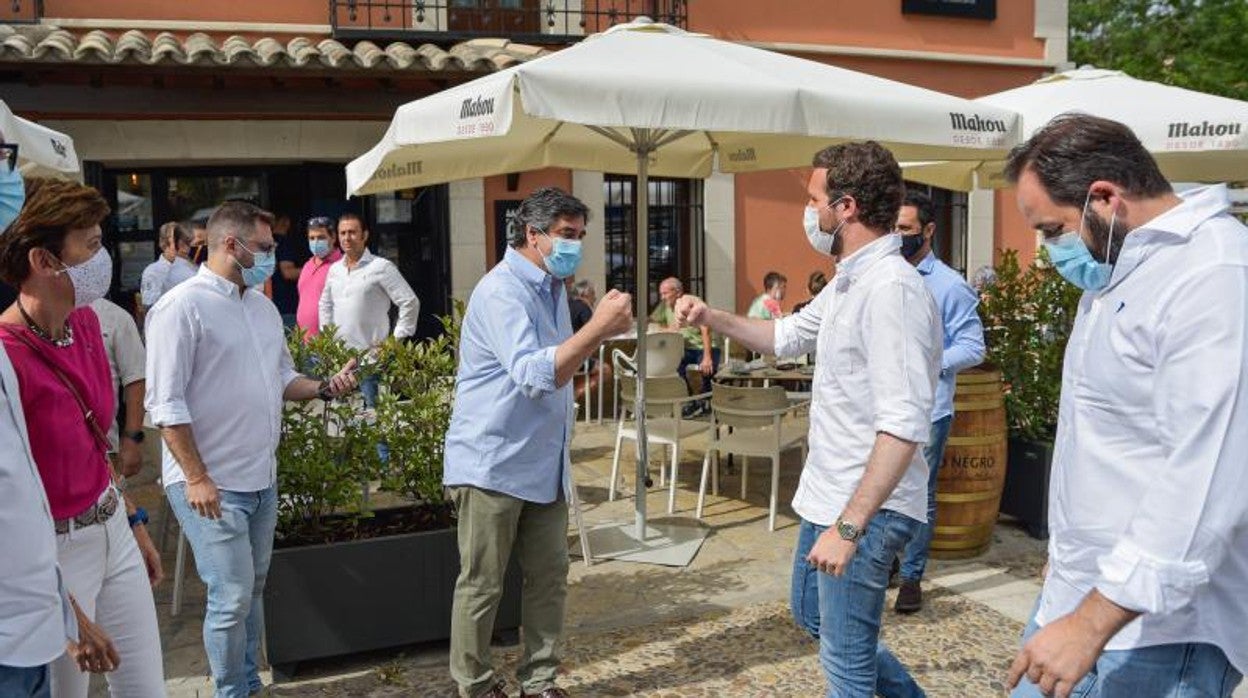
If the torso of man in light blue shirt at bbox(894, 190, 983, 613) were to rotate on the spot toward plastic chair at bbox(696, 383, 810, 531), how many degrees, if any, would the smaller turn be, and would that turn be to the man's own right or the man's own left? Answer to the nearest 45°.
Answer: approximately 90° to the man's own right

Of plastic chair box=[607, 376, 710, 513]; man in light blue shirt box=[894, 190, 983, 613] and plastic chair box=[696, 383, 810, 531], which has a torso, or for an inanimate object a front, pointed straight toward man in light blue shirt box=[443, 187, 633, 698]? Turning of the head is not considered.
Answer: man in light blue shirt box=[894, 190, 983, 613]

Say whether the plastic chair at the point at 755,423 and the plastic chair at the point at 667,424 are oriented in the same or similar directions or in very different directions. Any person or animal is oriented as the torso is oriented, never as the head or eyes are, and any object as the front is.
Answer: same or similar directions

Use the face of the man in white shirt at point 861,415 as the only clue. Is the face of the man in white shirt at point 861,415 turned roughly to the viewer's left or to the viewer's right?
to the viewer's left

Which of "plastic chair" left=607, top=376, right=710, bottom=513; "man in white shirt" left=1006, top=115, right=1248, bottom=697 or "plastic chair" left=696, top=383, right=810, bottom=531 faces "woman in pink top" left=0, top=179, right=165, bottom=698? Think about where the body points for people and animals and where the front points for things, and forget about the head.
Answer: the man in white shirt

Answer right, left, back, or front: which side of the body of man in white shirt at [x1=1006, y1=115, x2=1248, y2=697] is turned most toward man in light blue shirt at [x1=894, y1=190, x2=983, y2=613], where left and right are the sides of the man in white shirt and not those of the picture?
right

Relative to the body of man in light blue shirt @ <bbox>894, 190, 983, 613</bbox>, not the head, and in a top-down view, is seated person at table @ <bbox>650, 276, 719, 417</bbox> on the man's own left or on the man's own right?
on the man's own right

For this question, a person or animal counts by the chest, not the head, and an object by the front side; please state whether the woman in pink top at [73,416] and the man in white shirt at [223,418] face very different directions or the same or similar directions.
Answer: same or similar directions

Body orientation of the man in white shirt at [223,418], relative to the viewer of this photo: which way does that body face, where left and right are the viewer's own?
facing the viewer and to the right of the viewer

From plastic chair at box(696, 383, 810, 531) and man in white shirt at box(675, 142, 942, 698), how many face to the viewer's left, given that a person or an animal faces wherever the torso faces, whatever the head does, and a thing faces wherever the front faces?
1

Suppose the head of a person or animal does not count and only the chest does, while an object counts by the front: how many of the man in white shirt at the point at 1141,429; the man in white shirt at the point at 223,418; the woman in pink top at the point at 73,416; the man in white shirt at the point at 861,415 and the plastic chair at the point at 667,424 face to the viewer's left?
2

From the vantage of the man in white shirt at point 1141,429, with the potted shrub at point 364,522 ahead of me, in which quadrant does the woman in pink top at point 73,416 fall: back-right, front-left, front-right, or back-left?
front-left

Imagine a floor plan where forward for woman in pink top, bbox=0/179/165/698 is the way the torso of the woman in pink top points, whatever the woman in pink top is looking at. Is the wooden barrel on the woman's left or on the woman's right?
on the woman's left

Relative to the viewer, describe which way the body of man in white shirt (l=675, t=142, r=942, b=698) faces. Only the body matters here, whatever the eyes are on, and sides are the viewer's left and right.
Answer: facing to the left of the viewer

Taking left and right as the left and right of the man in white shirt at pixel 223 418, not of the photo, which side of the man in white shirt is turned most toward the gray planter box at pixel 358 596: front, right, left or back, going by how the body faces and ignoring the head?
left

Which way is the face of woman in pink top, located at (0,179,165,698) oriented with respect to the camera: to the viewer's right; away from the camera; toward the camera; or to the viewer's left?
to the viewer's right
